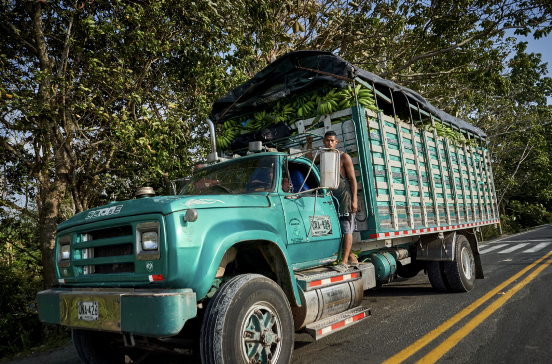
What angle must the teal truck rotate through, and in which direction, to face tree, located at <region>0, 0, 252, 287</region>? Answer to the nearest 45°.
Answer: approximately 90° to its right

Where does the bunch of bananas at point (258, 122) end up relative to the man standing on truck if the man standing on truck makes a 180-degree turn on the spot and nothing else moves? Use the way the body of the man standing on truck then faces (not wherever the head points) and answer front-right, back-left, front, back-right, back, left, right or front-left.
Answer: left

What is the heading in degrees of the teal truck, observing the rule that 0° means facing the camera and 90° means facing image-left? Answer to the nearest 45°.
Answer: approximately 45°

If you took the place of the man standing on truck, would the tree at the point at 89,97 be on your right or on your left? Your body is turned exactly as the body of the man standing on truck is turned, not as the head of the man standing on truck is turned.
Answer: on your right

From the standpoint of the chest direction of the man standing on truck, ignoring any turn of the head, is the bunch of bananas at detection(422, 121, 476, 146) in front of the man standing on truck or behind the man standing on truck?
behind

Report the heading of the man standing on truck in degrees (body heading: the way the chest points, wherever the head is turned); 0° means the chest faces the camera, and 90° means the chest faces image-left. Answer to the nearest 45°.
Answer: approximately 45°

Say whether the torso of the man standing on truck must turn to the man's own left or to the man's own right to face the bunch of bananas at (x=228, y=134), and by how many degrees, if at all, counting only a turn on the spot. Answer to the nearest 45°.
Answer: approximately 90° to the man's own right
